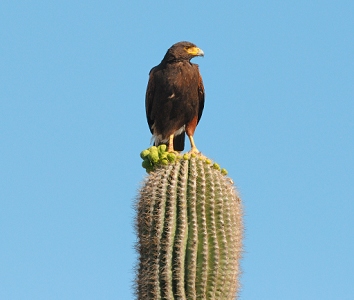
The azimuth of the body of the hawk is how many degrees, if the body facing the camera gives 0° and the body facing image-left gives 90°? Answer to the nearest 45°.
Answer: approximately 0°
